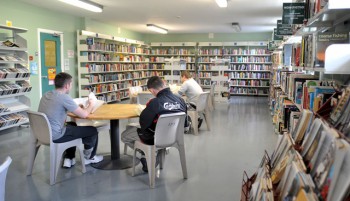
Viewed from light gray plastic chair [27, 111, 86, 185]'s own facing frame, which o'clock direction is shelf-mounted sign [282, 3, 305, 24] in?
The shelf-mounted sign is roughly at 2 o'clock from the light gray plastic chair.

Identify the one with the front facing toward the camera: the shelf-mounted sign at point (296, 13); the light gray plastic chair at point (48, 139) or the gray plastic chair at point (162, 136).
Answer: the shelf-mounted sign

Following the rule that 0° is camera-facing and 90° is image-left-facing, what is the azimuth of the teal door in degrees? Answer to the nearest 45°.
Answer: approximately 315°

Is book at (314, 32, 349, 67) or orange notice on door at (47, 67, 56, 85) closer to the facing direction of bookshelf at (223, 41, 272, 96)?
the book

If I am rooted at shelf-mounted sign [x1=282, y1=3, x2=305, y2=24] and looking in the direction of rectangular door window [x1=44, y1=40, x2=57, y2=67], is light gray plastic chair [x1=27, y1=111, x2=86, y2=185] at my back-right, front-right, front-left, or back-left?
front-left

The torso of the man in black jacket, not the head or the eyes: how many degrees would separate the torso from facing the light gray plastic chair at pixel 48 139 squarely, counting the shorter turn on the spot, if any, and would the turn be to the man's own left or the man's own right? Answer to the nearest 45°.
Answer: approximately 45° to the man's own left

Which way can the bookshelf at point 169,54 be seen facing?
toward the camera

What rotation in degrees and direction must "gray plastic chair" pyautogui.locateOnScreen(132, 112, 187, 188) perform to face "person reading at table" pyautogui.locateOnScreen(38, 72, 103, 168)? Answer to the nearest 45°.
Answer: approximately 45° to its left

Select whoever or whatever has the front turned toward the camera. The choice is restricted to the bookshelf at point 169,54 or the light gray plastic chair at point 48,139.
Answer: the bookshelf

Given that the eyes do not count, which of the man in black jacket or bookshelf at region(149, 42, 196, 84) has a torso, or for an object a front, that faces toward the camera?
the bookshelf

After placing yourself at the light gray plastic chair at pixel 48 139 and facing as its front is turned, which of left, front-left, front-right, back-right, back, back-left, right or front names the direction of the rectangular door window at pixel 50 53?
front-left

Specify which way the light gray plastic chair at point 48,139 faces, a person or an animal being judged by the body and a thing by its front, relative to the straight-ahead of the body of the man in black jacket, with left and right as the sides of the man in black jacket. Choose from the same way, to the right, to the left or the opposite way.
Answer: to the right

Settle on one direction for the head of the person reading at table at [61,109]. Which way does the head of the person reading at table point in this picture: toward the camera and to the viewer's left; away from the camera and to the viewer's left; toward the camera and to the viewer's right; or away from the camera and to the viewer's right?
away from the camera and to the viewer's right

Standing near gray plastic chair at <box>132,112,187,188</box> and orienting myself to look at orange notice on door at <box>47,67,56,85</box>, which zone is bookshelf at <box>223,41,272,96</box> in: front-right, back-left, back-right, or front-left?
front-right

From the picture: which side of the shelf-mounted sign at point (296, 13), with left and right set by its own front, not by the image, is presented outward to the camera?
front

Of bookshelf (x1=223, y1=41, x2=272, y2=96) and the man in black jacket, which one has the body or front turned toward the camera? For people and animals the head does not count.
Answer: the bookshelf

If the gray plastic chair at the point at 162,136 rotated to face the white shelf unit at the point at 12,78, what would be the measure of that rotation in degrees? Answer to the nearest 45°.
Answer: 0° — it already faces it

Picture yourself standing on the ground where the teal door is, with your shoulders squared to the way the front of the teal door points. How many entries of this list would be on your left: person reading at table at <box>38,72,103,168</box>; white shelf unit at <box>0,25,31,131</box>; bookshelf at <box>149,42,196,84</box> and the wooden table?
1
